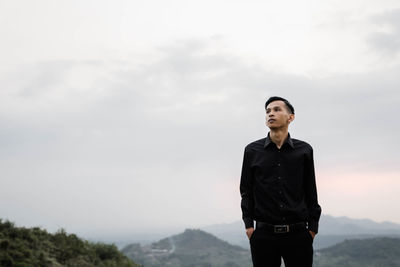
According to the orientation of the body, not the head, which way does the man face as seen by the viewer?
toward the camera

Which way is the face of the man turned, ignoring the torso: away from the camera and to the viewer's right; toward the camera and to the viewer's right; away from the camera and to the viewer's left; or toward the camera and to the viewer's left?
toward the camera and to the viewer's left
